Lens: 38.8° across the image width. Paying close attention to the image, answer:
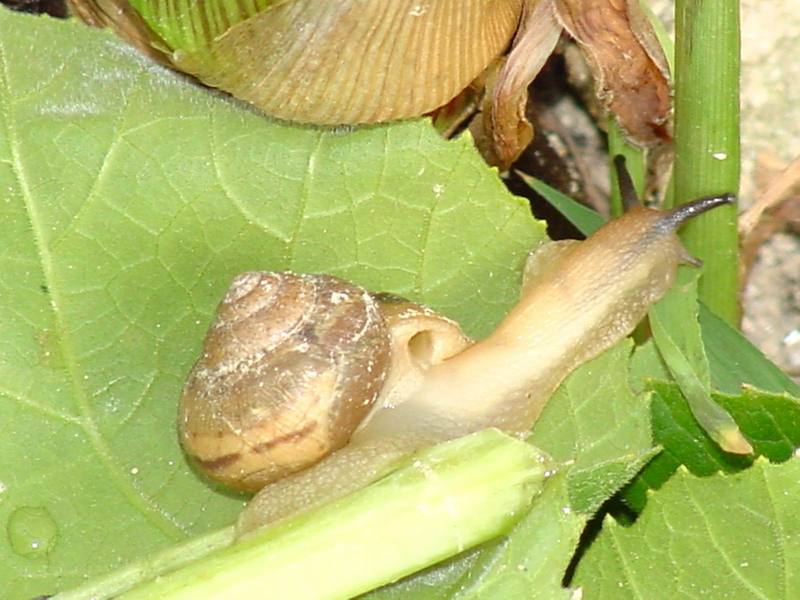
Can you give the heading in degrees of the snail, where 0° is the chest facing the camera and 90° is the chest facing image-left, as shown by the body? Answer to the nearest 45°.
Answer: approximately 270°

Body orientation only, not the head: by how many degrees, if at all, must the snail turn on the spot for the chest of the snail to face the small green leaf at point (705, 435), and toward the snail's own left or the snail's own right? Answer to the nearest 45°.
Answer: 0° — it already faces it

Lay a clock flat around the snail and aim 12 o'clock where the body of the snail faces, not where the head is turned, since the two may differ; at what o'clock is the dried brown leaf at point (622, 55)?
The dried brown leaf is roughly at 10 o'clock from the snail.
